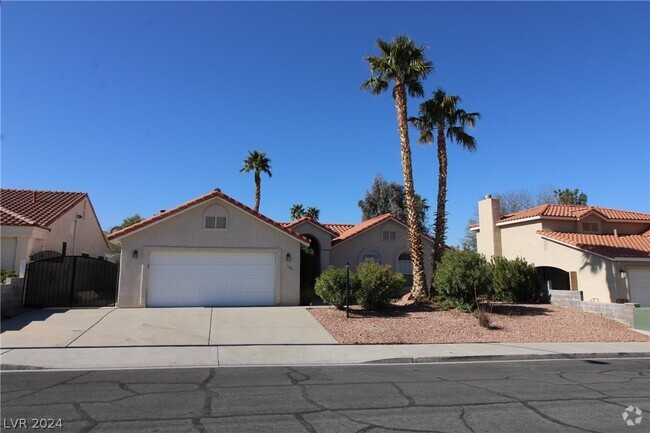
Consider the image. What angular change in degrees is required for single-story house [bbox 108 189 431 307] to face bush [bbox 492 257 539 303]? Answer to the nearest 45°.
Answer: approximately 90° to its left

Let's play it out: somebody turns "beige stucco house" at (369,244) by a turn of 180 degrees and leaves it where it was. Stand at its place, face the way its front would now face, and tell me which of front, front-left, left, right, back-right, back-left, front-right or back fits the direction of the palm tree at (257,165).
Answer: front-left

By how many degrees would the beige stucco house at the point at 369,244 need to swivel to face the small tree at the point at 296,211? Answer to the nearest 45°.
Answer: approximately 180°

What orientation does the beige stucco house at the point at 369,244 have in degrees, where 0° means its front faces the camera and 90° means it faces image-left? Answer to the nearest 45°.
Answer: approximately 0°

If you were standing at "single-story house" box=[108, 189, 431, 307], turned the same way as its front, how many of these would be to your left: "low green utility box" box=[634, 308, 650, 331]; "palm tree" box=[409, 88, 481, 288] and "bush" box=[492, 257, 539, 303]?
3

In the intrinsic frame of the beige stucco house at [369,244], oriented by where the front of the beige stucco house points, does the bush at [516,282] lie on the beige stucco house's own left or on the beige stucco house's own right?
on the beige stucco house's own left

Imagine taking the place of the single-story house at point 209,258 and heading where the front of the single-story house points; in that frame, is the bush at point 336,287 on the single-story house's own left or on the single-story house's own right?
on the single-story house's own left

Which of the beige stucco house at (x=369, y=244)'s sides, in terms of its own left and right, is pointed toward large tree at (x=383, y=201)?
back

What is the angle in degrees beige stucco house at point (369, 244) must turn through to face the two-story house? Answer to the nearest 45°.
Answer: approximately 90° to its left

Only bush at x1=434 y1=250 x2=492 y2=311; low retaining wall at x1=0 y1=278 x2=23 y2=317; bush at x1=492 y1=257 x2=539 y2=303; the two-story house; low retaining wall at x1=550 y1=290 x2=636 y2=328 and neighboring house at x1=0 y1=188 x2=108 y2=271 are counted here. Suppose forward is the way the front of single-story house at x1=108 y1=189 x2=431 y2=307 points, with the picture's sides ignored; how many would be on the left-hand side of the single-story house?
4

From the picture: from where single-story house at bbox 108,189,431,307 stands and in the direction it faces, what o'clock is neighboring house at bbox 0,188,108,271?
The neighboring house is roughly at 4 o'clock from the single-story house.
